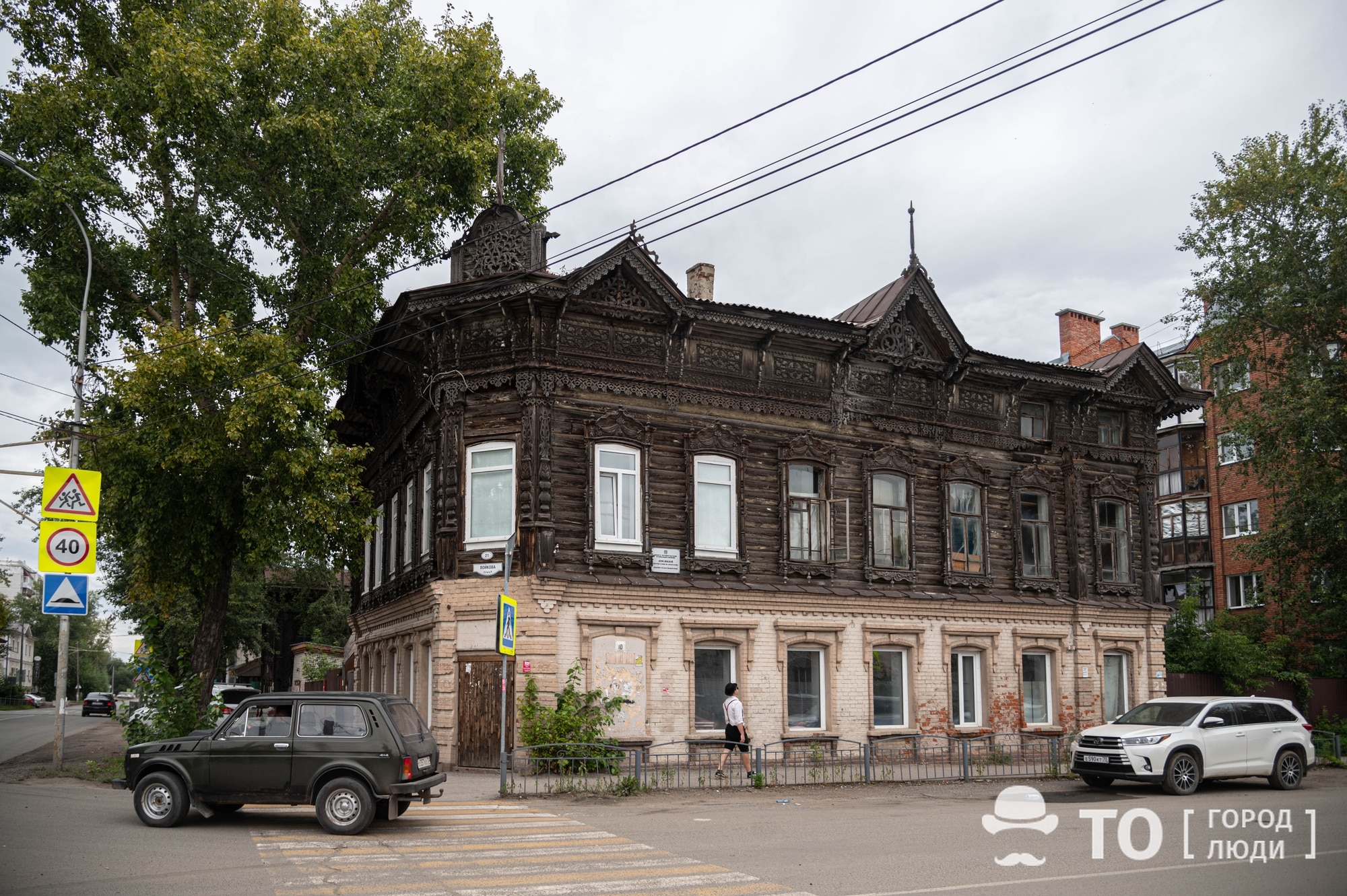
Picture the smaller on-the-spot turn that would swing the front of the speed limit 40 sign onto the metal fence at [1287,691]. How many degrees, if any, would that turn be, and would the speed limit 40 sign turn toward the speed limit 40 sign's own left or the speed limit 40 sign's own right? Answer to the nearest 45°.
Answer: approximately 90° to the speed limit 40 sign's own left

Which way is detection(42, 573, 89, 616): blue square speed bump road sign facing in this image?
toward the camera

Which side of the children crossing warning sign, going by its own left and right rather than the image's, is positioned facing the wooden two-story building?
left

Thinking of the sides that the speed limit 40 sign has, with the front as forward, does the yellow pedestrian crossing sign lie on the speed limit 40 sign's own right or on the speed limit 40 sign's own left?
on the speed limit 40 sign's own left

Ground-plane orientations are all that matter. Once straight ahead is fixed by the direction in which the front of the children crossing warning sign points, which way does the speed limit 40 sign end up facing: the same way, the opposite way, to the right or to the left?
the same way

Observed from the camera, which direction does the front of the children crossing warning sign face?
facing the viewer

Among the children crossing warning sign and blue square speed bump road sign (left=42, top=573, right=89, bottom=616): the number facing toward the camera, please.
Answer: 2

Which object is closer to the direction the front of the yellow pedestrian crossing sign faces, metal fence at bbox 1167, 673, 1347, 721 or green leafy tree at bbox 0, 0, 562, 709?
the metal fence

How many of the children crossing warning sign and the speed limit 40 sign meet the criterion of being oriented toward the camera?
2

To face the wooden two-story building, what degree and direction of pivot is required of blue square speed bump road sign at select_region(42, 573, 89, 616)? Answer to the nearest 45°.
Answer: approximately 90° to its left
